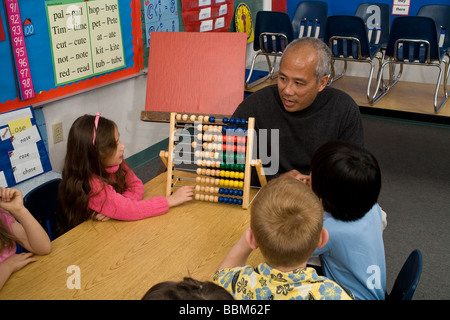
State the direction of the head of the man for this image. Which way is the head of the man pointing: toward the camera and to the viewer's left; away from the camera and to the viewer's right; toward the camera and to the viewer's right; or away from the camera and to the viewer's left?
toward the camera and to the viewer's left

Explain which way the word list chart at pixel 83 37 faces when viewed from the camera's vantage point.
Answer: facing the viewer and to the right of the viewer

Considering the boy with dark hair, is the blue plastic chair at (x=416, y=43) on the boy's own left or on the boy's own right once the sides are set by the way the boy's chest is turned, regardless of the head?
on the boy's own right

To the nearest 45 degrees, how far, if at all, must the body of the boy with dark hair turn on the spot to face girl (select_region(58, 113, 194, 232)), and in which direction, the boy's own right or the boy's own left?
approximately 45° to the boy's own left

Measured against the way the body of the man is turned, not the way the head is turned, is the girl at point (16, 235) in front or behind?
in front

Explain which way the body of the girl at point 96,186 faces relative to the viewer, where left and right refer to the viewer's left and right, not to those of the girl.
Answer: facing to the right of the viewer

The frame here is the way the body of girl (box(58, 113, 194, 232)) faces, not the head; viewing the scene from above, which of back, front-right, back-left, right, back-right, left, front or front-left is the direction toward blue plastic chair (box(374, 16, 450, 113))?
front-left

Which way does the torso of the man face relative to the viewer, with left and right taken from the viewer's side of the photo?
facing the viewer and to the left of the viewer

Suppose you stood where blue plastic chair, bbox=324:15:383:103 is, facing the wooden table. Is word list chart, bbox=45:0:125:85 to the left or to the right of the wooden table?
right

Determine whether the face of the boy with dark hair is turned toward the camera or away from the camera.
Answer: away from the camera

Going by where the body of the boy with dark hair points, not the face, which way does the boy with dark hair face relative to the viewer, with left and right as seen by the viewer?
facing away from the viewer and to the left of the viewer

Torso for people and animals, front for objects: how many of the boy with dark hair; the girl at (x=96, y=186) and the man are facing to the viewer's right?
1

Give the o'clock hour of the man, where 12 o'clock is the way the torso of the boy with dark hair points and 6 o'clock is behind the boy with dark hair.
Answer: The man is roughly at 1 o'clock from the boy with dark hair.

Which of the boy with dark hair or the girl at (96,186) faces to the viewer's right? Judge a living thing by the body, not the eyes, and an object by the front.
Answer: the girl

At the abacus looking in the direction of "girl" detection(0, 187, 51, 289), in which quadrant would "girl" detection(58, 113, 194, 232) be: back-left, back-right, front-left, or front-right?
front-right

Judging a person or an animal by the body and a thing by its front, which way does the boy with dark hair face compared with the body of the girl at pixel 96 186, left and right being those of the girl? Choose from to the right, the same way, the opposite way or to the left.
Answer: to the left

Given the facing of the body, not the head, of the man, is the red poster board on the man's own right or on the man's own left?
on the man's own right

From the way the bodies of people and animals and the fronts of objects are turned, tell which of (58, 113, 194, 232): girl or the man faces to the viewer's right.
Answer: the girl
